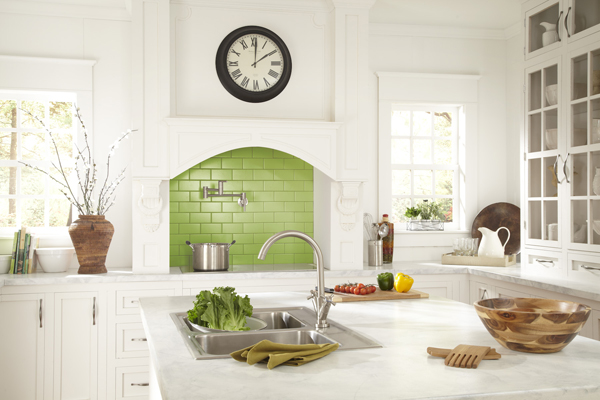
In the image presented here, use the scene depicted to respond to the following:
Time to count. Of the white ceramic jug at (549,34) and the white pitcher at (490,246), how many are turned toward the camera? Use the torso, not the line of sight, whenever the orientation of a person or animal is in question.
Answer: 0

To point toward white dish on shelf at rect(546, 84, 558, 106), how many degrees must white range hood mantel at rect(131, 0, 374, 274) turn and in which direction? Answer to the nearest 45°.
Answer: approximately 90° to its left

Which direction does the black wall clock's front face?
toward the camera

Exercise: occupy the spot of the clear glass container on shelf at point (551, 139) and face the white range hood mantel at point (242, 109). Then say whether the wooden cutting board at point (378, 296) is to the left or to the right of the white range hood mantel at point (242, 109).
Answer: left

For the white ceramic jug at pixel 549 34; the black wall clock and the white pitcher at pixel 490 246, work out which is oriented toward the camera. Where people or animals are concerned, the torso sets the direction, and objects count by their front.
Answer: the black wall clock

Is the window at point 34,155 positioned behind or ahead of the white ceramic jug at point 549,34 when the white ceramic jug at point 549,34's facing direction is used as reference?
ahead

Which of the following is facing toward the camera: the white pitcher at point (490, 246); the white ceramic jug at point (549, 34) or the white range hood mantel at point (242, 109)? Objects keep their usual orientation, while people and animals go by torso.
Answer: the white range hood mantel

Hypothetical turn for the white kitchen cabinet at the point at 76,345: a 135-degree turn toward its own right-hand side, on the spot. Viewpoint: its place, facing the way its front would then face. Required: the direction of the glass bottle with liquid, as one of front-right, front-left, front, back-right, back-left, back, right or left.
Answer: back-right

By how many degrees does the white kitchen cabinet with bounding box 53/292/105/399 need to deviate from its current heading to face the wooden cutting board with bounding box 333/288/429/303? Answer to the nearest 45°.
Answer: approximately 45° to its left

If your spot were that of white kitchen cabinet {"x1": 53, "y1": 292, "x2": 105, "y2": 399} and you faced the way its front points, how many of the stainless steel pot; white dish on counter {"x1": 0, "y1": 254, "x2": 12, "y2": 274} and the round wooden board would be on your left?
2

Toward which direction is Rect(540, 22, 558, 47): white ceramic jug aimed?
to the viewer's left

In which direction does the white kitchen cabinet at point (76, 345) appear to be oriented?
toward the camera
